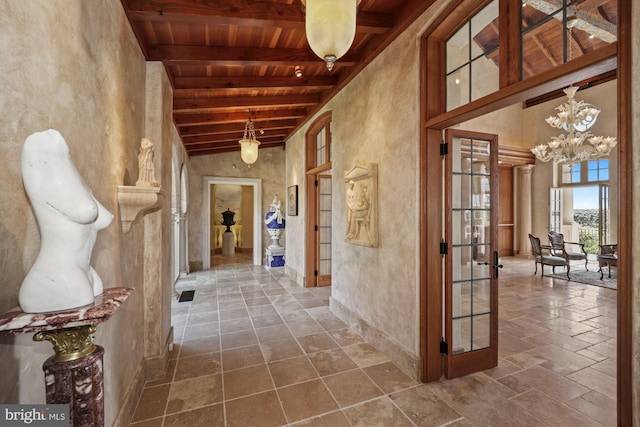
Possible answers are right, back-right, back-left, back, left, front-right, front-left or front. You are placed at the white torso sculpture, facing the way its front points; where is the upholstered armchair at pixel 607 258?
front-left

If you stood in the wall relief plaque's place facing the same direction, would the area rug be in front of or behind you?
behind

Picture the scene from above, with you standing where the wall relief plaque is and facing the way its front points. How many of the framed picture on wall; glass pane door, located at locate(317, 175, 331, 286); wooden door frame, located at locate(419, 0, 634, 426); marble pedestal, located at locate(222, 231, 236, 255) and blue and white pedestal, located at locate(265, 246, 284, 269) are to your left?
1

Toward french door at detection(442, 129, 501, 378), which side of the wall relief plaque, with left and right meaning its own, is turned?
left

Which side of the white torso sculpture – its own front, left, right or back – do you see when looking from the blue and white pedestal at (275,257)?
left

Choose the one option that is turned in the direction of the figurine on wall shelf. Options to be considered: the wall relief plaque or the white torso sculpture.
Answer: the wall relief plaque

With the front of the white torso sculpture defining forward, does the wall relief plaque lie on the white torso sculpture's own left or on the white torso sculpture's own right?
on the white torso sculpture's own left

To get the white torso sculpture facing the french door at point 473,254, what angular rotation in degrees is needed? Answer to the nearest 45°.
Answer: approximately 45° to its left

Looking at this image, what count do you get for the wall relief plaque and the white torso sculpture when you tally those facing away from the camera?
0

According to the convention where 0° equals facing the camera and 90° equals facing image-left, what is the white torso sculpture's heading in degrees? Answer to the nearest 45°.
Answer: approximately 315°

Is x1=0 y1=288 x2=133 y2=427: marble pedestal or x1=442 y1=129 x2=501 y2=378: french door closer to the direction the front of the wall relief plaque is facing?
the marble pedestal

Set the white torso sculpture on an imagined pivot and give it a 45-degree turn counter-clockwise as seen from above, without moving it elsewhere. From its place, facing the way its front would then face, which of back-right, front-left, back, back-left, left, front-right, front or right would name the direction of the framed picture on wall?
front-left

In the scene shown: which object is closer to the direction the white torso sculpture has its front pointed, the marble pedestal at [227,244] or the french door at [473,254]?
the french door

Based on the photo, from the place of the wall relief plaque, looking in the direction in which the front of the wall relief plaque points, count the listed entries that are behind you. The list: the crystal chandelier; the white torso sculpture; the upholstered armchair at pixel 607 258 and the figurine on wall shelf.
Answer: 2

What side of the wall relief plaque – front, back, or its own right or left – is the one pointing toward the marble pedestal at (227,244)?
right

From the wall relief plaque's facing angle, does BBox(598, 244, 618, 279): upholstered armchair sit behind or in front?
behind

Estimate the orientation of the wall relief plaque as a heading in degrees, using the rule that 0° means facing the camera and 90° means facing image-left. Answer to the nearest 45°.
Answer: approximately 45°
